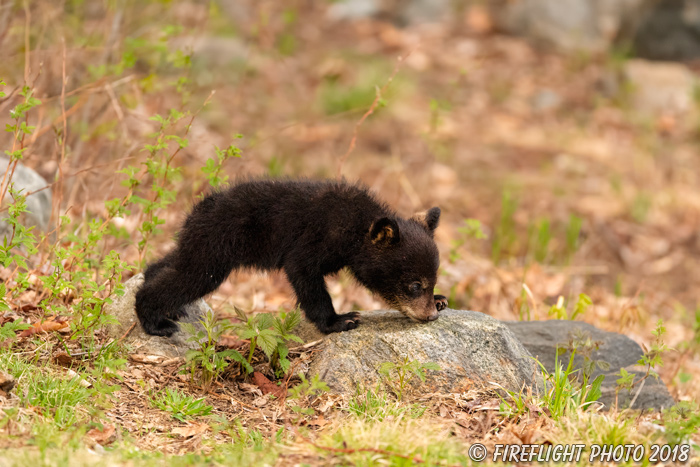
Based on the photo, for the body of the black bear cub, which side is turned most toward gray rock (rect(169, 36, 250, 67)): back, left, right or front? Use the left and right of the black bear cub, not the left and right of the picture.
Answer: left

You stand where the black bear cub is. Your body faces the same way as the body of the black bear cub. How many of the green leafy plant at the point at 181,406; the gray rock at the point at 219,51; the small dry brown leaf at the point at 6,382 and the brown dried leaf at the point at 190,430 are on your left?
1

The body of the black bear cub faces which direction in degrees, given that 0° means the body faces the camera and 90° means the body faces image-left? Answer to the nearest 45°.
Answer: approximately 270°

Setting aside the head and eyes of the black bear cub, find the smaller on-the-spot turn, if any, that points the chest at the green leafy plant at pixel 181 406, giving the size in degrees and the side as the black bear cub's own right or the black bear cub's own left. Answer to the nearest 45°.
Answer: approximately 135° to the black bear cub's own right

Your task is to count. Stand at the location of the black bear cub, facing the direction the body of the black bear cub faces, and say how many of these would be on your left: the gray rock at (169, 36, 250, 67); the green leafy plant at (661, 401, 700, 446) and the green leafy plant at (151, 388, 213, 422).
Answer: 1

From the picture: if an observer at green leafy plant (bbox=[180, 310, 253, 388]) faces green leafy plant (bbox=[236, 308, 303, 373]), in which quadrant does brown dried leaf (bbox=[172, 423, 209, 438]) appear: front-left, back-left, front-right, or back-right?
back-right

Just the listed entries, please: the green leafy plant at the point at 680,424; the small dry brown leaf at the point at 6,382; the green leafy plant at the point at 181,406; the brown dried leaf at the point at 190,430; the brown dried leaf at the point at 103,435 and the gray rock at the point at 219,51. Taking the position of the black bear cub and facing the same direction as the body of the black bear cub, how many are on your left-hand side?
1

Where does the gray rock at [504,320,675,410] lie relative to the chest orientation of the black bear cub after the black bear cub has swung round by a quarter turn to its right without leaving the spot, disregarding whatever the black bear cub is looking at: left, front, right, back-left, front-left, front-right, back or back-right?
left

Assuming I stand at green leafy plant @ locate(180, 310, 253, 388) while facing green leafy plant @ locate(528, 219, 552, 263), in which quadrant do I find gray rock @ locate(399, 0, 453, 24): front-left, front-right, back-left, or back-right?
front-left

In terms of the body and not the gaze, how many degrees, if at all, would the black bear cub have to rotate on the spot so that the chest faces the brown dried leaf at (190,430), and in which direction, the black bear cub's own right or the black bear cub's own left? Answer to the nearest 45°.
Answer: approximately 135° to the black bear cub's own right

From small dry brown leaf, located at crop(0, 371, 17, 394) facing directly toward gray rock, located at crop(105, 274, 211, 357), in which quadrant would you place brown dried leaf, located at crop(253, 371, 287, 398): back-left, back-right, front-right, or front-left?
front-right
